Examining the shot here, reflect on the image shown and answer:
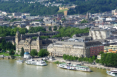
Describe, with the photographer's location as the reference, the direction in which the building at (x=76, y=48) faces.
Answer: facing the viewer and to the left of the viewer

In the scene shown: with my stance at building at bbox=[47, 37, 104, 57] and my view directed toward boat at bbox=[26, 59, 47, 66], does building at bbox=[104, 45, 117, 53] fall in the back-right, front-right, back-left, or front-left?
back-left

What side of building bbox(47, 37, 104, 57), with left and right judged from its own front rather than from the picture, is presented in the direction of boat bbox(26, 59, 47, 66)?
front
